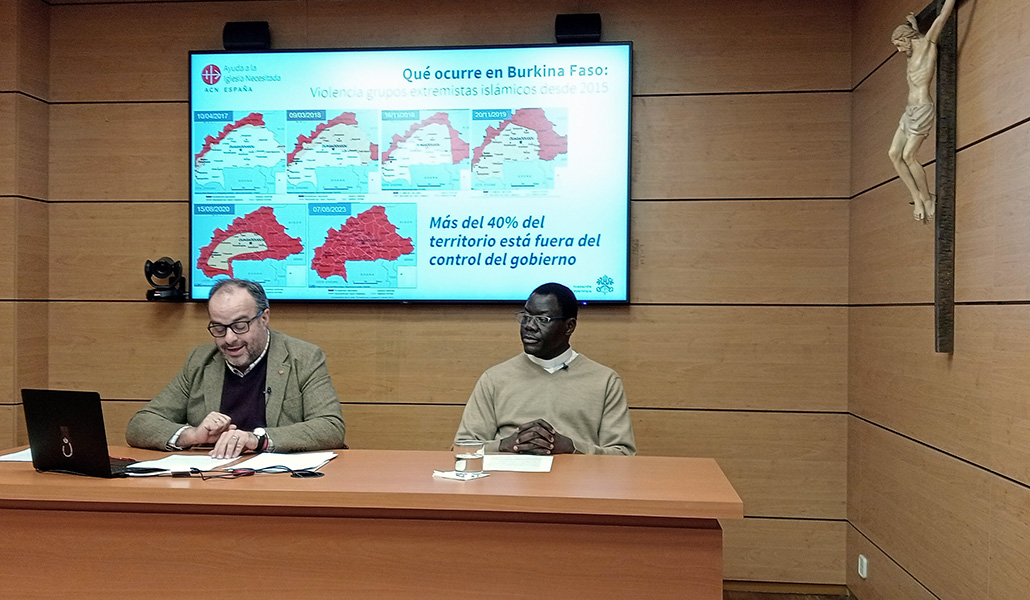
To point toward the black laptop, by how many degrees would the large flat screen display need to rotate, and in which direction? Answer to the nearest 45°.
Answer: approximately 45° to its right

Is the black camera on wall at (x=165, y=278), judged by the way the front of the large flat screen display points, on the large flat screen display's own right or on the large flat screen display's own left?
on the large flat screen display's own right

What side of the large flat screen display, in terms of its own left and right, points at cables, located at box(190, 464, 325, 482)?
front

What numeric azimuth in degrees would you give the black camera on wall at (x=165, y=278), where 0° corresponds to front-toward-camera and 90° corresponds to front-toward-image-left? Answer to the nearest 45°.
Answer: approximately 0°

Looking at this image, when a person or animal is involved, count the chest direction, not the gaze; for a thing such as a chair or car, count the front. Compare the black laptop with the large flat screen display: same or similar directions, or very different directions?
very different directions

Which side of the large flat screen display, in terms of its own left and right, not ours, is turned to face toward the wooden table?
front

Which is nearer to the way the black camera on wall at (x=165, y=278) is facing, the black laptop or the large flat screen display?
the black laptop

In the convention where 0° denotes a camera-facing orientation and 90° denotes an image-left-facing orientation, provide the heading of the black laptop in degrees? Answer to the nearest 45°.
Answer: approximately 225°
